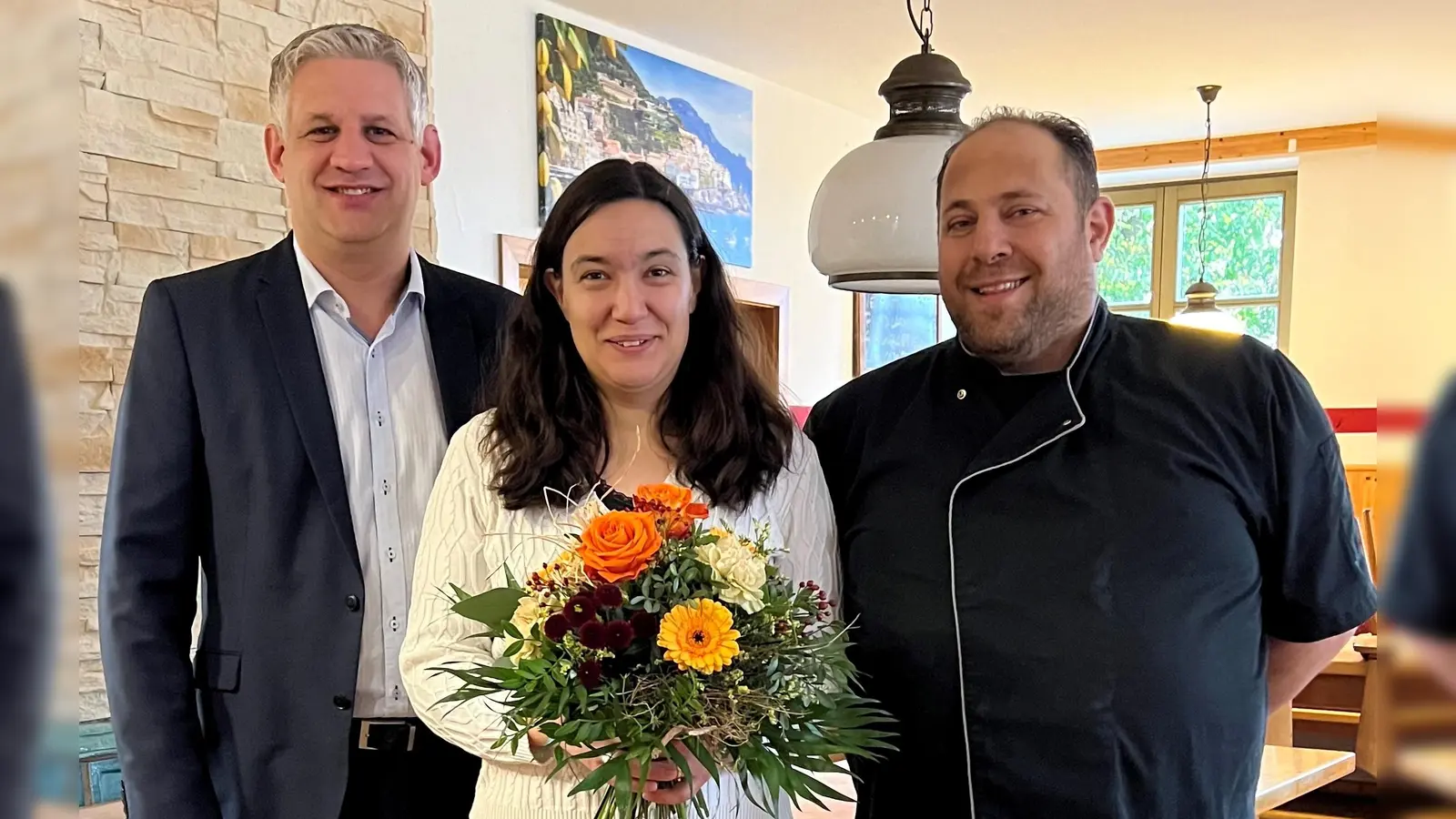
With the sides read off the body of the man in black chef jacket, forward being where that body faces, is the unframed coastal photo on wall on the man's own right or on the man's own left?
on the man's own right

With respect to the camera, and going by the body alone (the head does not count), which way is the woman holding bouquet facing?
toward the camera

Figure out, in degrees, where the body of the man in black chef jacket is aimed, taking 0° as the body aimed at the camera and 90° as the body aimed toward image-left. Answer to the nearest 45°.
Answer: approximately 45°

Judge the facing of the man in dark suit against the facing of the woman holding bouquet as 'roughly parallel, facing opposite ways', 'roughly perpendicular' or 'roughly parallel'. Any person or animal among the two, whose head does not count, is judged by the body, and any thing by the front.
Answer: roughly parallel

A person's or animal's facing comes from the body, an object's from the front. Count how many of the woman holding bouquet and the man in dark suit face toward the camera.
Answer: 2

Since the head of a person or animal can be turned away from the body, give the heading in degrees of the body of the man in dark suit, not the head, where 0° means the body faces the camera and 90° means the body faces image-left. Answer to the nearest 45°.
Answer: approximately 0°
